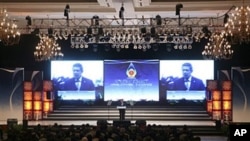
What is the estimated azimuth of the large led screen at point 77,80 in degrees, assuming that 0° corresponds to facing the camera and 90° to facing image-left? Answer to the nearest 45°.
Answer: approximately 0°

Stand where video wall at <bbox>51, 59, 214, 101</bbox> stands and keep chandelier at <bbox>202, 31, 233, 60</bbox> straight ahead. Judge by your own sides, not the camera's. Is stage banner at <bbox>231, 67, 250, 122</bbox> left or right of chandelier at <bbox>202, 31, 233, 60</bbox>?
left

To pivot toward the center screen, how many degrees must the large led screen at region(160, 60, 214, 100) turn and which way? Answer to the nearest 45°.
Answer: approximately 90° to its right

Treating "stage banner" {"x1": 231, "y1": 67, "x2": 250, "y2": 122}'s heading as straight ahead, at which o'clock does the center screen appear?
The center screen is roughly at 3 o'clock from the stage banner.

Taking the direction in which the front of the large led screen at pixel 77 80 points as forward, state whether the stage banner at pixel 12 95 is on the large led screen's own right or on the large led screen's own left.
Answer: on the large led screen's own right

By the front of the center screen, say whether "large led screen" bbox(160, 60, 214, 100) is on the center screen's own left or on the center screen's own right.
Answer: on the center screen's own left

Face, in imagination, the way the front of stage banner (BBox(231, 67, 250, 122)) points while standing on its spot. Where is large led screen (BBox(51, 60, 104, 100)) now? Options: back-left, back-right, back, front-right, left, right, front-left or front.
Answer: right

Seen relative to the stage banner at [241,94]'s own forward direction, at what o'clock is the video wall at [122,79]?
The video wall is roughly at 3 o'clock from the stage banner.

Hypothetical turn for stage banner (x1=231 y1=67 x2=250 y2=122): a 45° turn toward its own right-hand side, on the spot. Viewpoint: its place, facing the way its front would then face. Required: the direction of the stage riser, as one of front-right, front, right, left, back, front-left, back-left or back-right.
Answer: front-right
